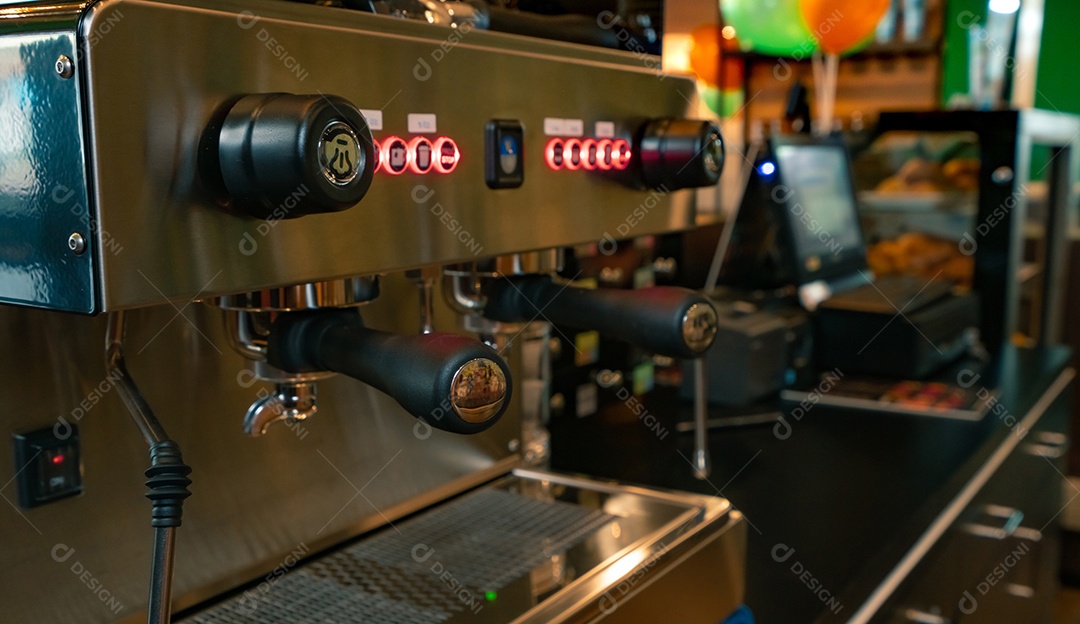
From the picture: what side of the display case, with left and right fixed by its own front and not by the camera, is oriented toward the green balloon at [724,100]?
right

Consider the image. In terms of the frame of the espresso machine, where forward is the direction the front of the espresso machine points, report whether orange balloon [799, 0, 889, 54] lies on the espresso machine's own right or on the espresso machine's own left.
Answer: on the espresso machine's own left

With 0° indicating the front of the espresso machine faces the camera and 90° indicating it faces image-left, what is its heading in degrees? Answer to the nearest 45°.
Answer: approximately 315°

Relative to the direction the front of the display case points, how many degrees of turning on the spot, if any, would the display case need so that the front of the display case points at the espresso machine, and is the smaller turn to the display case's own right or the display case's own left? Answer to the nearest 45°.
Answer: approximately 45° to the display case's own left

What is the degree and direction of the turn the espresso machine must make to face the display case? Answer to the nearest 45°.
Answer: approximately 90° to its left

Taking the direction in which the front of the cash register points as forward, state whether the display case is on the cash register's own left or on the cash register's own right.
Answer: on the cash register's own left
